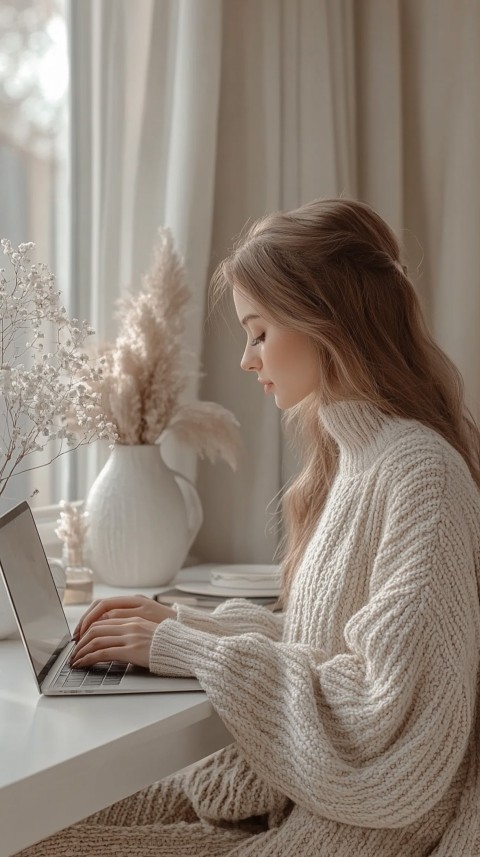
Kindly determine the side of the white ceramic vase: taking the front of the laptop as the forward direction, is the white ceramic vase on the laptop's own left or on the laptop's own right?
on the laptop's own left

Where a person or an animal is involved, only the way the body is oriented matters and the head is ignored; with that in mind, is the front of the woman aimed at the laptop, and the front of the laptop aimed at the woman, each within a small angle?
yes

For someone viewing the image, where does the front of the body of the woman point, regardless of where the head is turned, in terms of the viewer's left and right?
facing to the left of the viewer

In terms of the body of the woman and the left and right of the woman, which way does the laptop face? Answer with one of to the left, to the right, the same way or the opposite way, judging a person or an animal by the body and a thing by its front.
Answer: the opposite way

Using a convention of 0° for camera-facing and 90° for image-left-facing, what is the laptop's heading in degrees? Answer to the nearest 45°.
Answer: approximately 270°
